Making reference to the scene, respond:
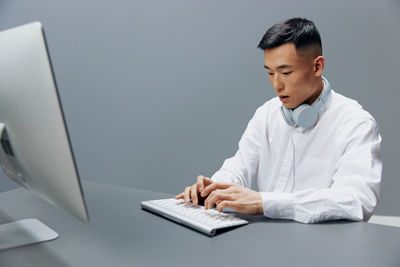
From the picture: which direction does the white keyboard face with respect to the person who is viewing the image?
facing away from the viewer and to the right of the viewer

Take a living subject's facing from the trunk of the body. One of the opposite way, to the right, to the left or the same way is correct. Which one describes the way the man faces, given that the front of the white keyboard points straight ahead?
the opposite way

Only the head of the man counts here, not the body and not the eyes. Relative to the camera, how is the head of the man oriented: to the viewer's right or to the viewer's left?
to the viewer's left

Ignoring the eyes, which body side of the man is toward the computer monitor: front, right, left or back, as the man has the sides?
front

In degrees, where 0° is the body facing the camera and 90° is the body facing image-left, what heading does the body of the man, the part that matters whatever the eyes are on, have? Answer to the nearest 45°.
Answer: approximately 45°

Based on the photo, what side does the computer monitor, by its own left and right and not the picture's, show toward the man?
front

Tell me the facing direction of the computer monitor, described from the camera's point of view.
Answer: facing away from the viewer and to the right of the viewer

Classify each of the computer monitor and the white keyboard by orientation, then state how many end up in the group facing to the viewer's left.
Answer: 0

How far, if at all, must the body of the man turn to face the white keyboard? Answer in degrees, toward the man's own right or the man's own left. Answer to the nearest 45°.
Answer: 0° — they already face it
